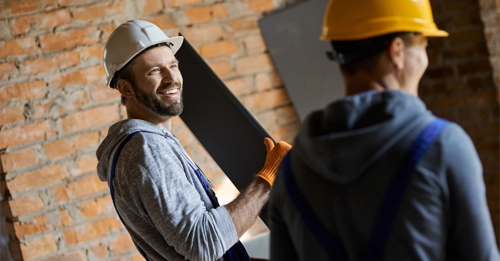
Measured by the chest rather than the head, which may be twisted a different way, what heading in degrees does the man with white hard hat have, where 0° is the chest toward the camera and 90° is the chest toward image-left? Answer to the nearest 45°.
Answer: approximately 270°

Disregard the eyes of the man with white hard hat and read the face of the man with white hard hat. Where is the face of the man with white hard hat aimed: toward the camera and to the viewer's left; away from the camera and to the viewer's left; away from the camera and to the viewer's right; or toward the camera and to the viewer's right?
toward the camera and to the viewer's right
